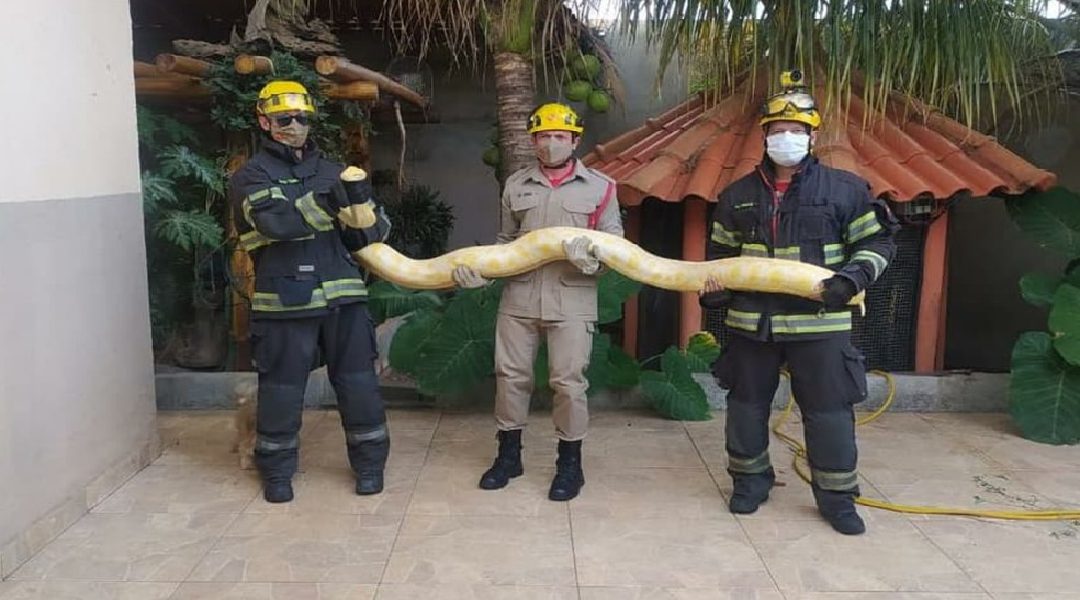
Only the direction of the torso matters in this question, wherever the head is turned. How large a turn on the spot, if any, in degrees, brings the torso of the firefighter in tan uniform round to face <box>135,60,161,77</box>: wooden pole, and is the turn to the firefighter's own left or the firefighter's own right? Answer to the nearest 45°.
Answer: approximately 135° to the firefighter's own right

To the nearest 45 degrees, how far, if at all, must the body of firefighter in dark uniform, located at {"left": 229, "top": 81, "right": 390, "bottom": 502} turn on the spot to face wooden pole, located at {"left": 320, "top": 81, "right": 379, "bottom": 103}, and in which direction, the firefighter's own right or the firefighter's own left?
approximately 180°

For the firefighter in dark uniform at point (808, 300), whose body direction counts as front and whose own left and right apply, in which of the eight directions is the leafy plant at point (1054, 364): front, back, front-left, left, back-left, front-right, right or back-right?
back-left

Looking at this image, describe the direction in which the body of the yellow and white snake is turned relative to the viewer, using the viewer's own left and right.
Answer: facing to the left of the viewer

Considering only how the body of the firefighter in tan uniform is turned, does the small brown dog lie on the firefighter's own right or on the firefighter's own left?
on the firefighter's own right
